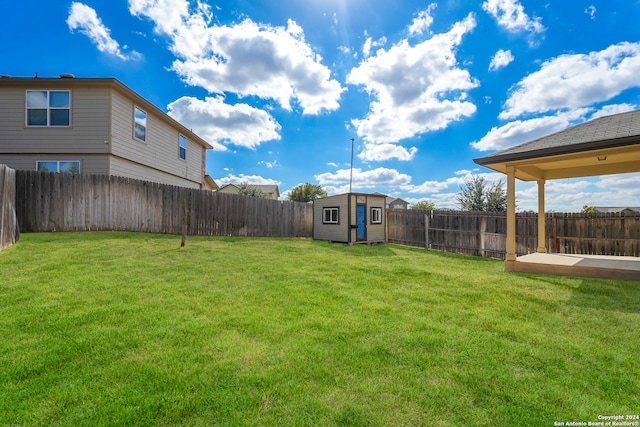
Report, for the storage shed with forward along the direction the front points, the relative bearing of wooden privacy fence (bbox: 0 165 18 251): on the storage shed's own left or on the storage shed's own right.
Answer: on the storage shed's own right

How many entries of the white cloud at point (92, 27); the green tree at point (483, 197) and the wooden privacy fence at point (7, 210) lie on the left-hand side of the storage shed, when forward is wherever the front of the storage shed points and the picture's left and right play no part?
1

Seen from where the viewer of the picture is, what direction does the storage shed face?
facing the viewer and to the right of the viewer

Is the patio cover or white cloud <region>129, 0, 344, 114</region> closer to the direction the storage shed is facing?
the patio cover

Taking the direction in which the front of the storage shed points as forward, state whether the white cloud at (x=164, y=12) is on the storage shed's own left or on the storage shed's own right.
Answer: on the storage shed's own right

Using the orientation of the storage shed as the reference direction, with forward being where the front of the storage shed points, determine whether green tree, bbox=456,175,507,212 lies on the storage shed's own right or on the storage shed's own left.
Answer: on the storage shed's own left
